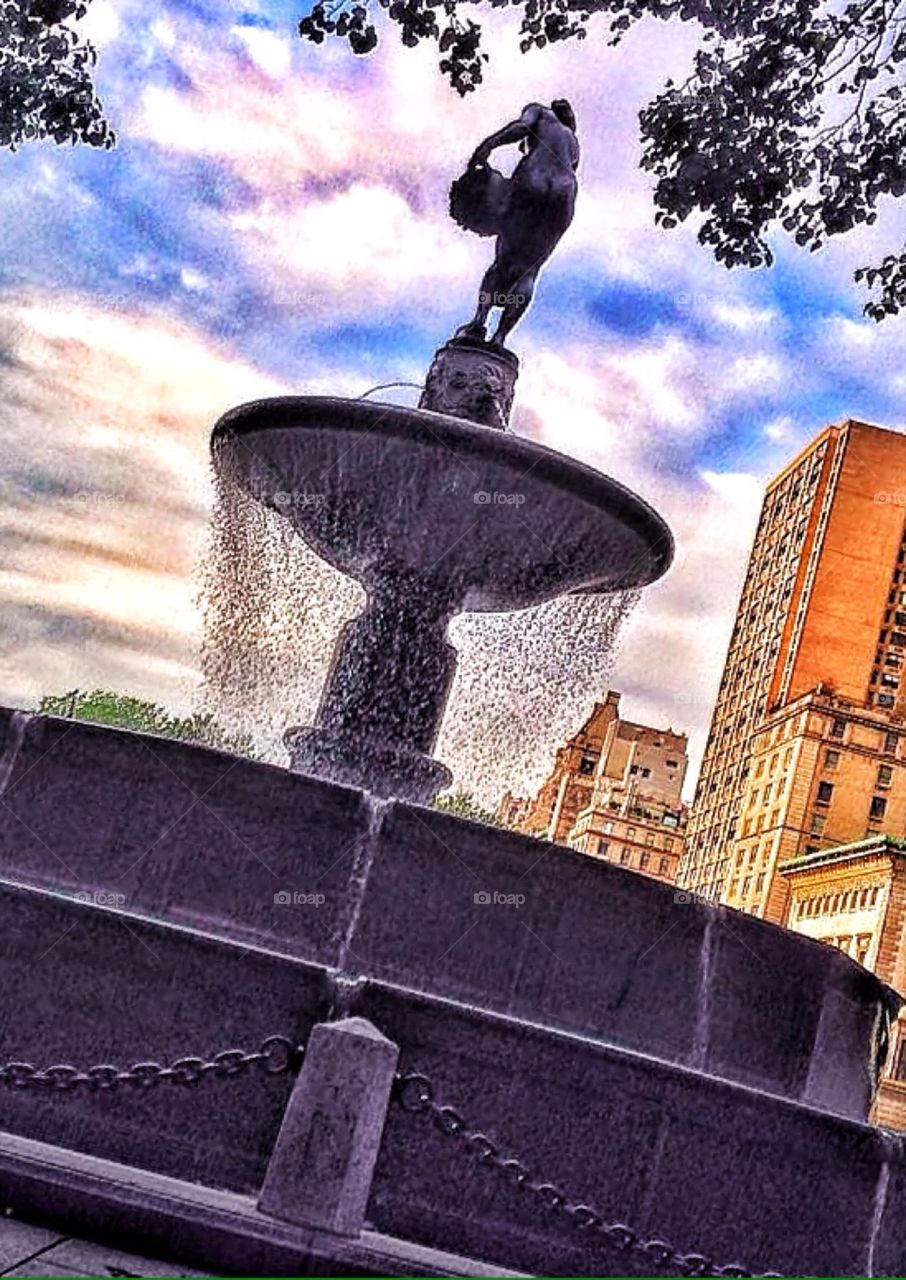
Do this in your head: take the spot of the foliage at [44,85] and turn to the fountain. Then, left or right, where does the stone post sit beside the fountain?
right

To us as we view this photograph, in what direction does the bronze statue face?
facing away from the viewer and to the left of the viewer
